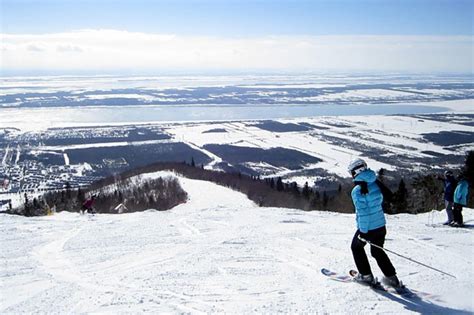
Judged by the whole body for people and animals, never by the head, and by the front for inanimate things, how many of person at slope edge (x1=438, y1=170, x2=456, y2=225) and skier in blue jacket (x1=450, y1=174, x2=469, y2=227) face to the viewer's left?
2

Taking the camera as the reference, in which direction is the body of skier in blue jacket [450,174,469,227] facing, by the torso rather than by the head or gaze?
to the viewer's left

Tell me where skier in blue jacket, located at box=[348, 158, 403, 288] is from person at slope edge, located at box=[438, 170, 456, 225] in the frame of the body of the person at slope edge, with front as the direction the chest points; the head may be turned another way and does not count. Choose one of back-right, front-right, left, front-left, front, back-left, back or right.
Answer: left

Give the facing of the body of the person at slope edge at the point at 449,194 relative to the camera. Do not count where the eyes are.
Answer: to the viewer's left

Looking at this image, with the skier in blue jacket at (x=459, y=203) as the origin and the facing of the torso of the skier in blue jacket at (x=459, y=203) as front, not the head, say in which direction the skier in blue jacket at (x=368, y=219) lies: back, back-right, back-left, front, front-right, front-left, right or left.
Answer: left
